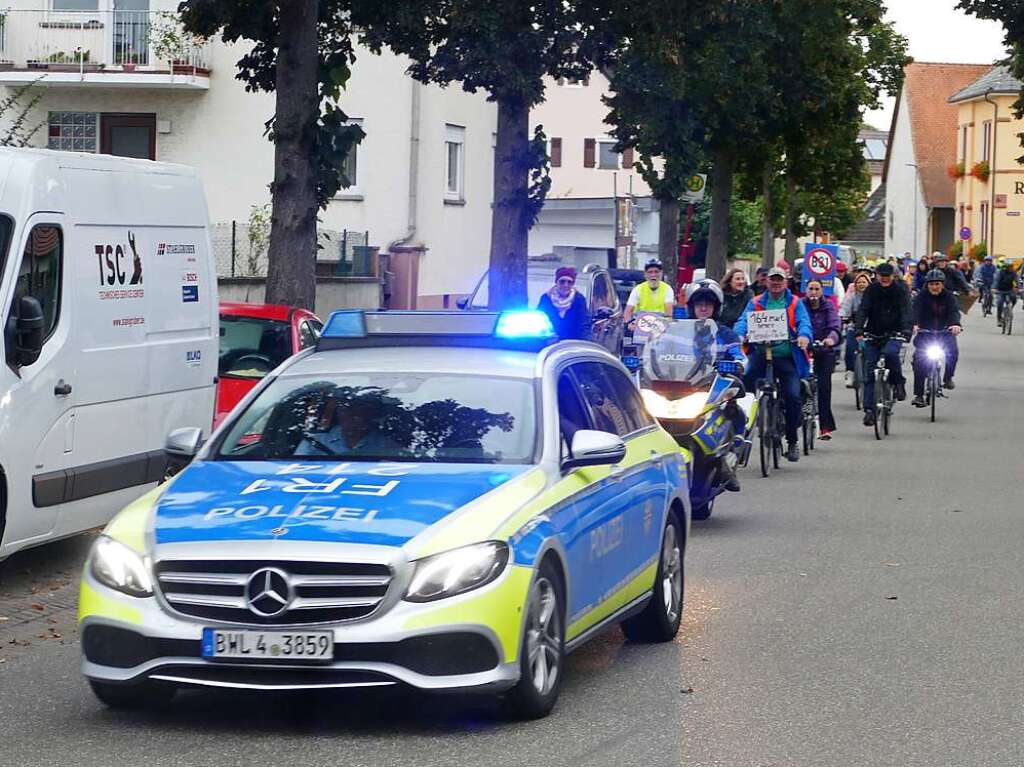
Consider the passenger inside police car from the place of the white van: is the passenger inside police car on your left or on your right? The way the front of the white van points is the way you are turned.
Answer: on your left

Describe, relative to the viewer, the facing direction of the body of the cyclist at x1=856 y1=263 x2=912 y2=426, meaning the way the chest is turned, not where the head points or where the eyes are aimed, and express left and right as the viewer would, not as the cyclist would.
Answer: facing the viewer

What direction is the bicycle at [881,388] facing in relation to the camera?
toward the camera

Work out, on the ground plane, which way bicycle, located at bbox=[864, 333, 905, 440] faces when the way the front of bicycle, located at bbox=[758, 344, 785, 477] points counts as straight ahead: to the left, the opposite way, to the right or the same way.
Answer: the same way

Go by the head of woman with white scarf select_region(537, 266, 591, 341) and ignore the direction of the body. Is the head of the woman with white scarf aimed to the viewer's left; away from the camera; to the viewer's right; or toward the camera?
toward the camera

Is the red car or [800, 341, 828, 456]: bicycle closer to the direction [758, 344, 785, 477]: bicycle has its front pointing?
the red car

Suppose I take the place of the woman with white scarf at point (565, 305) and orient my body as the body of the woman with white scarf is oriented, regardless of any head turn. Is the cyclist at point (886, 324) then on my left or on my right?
on my left

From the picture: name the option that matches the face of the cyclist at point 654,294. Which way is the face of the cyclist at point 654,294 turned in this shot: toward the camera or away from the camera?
toward the camera

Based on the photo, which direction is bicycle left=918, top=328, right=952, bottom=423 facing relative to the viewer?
toward the camera

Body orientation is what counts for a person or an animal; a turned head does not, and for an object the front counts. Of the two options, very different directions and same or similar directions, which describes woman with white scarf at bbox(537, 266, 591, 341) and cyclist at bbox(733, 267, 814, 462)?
same or similar directions

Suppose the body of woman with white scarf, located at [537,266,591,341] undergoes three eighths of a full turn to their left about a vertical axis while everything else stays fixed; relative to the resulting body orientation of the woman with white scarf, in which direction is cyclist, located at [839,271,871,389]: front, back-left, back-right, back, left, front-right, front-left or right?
front

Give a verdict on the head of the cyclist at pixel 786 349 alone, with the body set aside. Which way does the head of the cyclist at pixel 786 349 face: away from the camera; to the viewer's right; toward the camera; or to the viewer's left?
toward the camera

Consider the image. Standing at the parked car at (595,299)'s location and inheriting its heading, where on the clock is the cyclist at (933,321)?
The cyclist is roughly at 9 o'clock from the parked car.

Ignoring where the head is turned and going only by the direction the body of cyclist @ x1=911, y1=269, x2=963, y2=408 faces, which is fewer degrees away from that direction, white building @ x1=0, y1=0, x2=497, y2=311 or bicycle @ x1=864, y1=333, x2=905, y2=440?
the bicycle
